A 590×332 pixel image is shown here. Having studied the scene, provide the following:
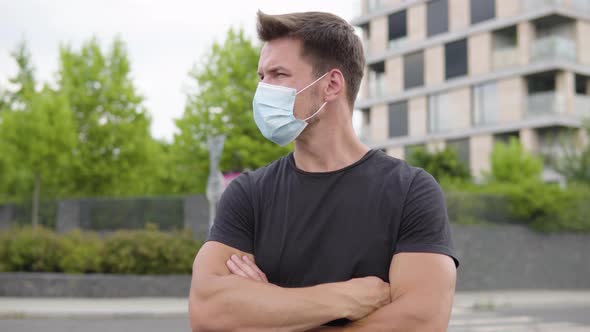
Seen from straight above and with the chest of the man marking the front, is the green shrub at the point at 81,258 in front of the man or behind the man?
behind

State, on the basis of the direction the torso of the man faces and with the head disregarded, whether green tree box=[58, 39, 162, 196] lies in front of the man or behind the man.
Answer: behind

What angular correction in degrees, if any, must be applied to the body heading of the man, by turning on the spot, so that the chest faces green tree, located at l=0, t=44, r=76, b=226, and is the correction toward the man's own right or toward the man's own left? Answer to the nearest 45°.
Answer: approximately 135° to the man's own right

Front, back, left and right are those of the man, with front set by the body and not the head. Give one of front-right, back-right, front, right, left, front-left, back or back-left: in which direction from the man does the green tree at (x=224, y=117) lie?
back

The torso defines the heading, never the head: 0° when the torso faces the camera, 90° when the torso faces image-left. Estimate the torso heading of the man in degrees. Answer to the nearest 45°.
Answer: approximately 0°

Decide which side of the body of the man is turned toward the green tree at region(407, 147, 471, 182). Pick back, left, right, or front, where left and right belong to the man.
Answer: back

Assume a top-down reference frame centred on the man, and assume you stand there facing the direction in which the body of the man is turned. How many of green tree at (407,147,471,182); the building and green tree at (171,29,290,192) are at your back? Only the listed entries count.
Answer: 3

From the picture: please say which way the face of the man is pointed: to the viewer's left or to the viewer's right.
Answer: to the viewer's left

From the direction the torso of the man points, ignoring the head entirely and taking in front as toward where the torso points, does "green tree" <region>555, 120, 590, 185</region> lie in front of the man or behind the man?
behind
